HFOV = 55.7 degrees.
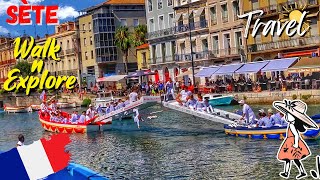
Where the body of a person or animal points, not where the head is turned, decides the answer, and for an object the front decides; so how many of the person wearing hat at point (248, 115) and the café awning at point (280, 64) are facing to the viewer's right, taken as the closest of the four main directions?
0

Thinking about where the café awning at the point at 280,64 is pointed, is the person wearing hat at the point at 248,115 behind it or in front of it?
in front

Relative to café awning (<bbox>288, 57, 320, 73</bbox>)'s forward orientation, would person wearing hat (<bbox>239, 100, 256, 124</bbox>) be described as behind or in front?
in front

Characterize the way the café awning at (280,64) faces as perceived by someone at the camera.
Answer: facing the viewer and to the left of the viewer

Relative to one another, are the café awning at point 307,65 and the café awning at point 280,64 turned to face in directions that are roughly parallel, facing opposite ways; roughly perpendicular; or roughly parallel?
roughly parallel

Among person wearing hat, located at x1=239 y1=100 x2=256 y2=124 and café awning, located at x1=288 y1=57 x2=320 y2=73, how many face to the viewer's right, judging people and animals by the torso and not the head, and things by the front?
0

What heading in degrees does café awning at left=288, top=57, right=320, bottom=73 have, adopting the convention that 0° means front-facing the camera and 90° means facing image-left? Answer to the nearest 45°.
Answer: approximately 45°

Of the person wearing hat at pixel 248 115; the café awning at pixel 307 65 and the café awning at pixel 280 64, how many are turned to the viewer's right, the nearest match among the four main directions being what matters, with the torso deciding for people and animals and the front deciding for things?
0
